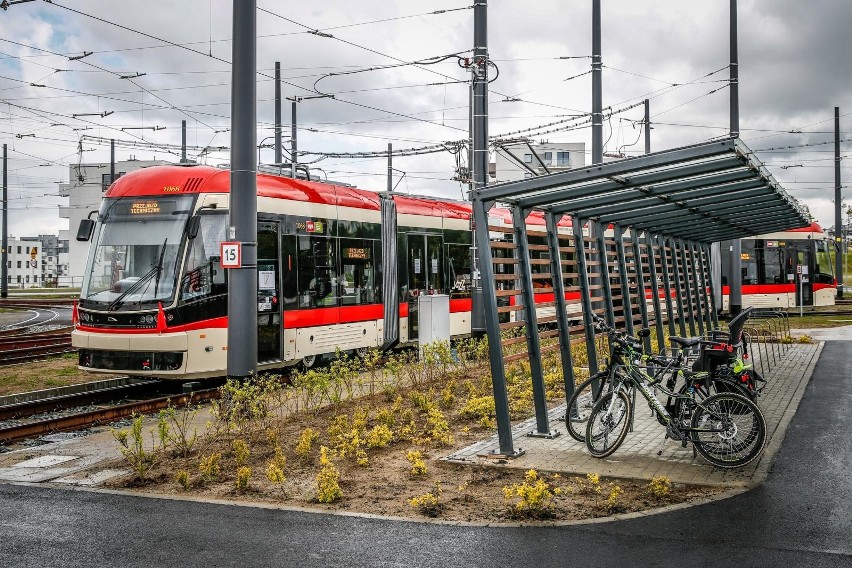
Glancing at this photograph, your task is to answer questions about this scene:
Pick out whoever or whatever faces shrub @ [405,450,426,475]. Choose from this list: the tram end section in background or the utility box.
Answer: the utility box

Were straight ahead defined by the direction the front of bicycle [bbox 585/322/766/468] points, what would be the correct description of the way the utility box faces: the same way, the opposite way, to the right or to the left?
to the left

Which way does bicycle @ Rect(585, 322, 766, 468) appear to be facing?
to the viewer's left

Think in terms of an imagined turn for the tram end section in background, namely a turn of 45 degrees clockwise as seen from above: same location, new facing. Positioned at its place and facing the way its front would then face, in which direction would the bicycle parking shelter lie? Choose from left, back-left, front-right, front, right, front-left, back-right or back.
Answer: front-right

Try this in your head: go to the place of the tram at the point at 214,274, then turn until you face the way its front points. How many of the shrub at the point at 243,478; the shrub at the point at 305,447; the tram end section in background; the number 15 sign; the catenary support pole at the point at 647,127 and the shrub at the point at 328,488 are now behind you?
2

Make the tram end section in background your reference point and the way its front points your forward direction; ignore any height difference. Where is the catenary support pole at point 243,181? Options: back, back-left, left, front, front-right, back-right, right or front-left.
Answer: right

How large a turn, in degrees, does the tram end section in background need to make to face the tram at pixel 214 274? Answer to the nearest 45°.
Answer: approximately 90° to its right

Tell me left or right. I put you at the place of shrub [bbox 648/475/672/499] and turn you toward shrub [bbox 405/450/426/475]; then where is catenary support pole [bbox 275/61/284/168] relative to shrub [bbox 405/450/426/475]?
right

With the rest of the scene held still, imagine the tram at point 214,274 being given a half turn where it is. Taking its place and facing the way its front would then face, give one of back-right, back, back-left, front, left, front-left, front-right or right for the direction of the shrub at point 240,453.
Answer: back-right

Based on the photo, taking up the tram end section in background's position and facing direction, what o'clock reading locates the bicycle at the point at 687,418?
The bicycle is roughly at 3 o'clock from the tram end section in background.

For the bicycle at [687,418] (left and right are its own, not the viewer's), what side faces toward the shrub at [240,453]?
front

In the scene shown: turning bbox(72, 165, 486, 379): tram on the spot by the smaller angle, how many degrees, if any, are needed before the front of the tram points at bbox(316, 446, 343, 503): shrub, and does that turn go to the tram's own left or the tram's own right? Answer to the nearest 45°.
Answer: approximately 45° to the tram's own left

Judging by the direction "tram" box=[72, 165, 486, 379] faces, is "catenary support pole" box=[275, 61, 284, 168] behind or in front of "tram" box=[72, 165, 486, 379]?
behind

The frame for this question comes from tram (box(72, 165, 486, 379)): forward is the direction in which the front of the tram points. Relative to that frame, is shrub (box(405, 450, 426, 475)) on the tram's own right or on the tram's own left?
on the tram's own left
